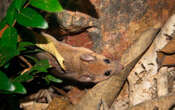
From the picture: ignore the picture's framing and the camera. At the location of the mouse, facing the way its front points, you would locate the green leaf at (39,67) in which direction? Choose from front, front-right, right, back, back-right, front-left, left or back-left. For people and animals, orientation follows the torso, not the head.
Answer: back-right

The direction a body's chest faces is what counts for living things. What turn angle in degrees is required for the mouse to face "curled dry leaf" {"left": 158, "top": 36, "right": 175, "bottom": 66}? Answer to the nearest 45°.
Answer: approximately 45° to its right

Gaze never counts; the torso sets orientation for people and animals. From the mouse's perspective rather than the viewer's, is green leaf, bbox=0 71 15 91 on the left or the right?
on its right

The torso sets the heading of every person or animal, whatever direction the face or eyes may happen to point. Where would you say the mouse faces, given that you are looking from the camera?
facing to the right of the viewer

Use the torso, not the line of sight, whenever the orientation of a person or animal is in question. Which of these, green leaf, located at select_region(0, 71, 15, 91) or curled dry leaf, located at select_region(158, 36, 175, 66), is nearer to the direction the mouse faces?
the curled dry leaf

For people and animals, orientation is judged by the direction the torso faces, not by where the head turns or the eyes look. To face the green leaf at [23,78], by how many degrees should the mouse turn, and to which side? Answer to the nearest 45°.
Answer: approximately 135° to its right
